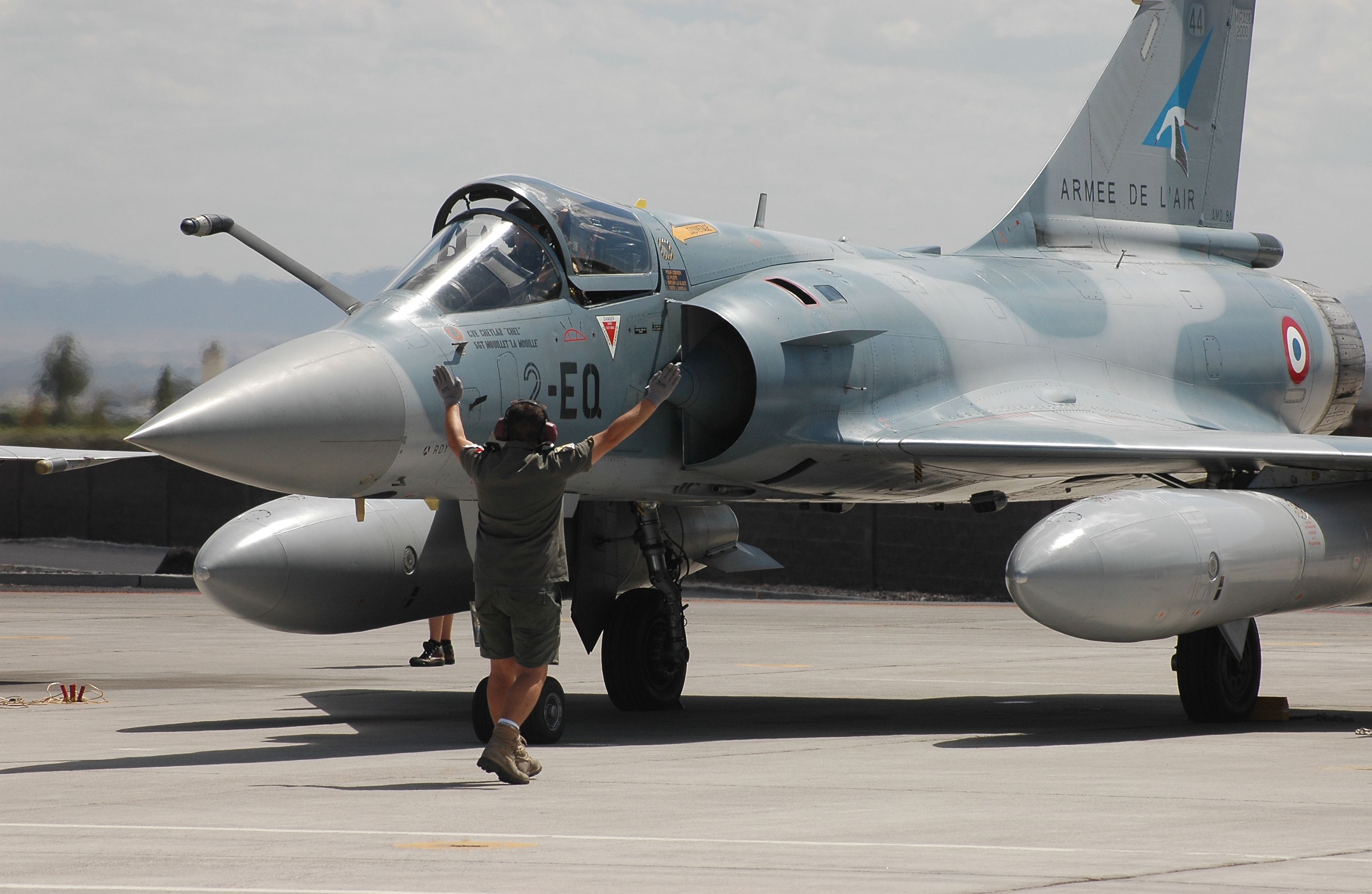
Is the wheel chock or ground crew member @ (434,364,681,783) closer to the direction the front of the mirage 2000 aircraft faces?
the ground crew member

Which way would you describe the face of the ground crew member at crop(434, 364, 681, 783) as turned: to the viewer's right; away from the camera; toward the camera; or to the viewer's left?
away from the camera

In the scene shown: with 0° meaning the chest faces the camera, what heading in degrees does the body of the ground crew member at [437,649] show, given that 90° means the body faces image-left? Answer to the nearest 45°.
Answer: approximately 90°

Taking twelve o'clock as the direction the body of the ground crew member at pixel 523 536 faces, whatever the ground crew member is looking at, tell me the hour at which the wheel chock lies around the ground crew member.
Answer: The wheel chock is roughly at 2 o'clock from the ground crew member.

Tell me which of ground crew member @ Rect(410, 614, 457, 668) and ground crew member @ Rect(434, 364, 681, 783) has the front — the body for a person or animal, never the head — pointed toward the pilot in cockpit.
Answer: ground crew member @ Rect(434, 364, 681, 783)

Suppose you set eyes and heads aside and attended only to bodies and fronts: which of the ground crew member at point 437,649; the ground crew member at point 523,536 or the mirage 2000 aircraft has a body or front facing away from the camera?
the ground crew member at point 523,536

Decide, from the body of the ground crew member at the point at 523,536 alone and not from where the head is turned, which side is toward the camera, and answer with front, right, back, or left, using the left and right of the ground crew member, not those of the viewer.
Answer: back

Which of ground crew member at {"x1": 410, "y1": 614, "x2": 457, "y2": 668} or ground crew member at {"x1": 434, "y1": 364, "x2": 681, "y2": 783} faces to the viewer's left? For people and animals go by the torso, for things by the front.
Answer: ground crew member at {"x1": 410, "y1": 614, "x2": 457, "y2": 668}

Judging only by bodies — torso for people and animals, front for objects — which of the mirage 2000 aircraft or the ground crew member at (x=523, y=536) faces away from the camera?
the ground crew member

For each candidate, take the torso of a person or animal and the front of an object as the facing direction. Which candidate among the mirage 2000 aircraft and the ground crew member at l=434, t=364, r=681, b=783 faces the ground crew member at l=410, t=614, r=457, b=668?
the ground crew member at l=434, t=364, r=681, b=783

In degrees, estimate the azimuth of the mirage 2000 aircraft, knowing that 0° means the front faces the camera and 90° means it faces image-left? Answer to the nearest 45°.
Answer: approximately 45°
